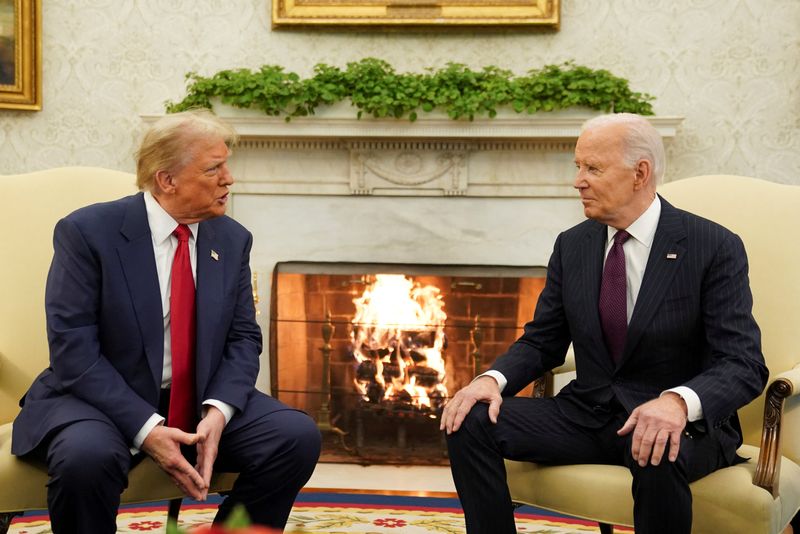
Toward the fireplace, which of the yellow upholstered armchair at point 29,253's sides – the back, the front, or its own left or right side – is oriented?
left

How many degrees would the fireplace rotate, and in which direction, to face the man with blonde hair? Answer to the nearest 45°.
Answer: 0° — it already faces them

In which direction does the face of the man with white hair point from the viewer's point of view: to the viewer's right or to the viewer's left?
to the viewer's left

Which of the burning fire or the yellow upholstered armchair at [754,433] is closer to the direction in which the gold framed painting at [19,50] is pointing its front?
the yellow upholstered armchair

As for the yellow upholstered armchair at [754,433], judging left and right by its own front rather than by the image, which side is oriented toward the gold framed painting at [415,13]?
right

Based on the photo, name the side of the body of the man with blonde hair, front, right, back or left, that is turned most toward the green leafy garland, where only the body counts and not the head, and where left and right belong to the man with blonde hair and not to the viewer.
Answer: left

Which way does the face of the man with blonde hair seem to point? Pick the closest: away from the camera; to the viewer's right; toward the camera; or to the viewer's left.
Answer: to the viewer's right

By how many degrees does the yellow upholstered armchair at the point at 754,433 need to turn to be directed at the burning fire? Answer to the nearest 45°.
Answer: approximately 90° to its right

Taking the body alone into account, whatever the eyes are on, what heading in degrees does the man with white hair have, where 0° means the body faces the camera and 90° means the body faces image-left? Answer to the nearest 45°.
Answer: approximately 45°
